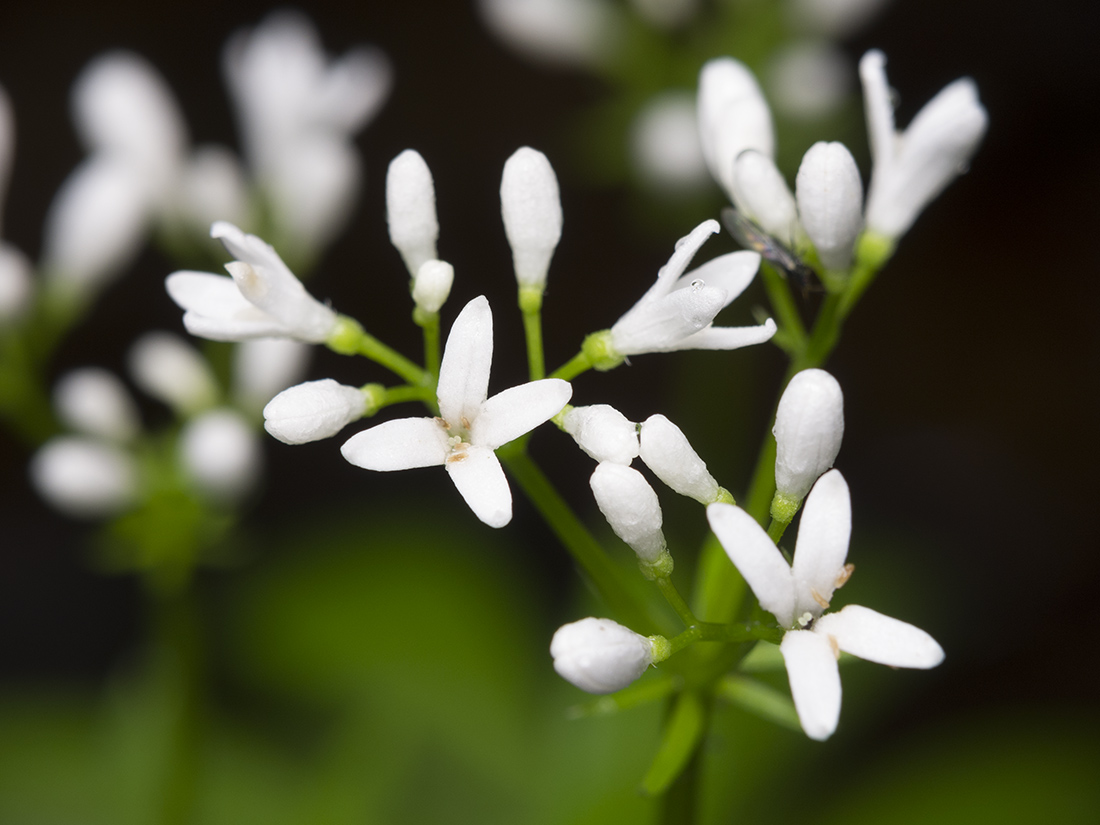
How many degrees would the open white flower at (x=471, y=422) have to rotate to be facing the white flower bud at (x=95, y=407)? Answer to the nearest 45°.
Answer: approximately 135° to its right

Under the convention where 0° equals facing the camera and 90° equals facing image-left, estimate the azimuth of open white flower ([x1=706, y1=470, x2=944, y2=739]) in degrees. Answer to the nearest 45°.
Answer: approximately 0°

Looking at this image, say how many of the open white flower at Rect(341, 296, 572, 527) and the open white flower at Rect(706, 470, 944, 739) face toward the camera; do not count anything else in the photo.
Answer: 2
